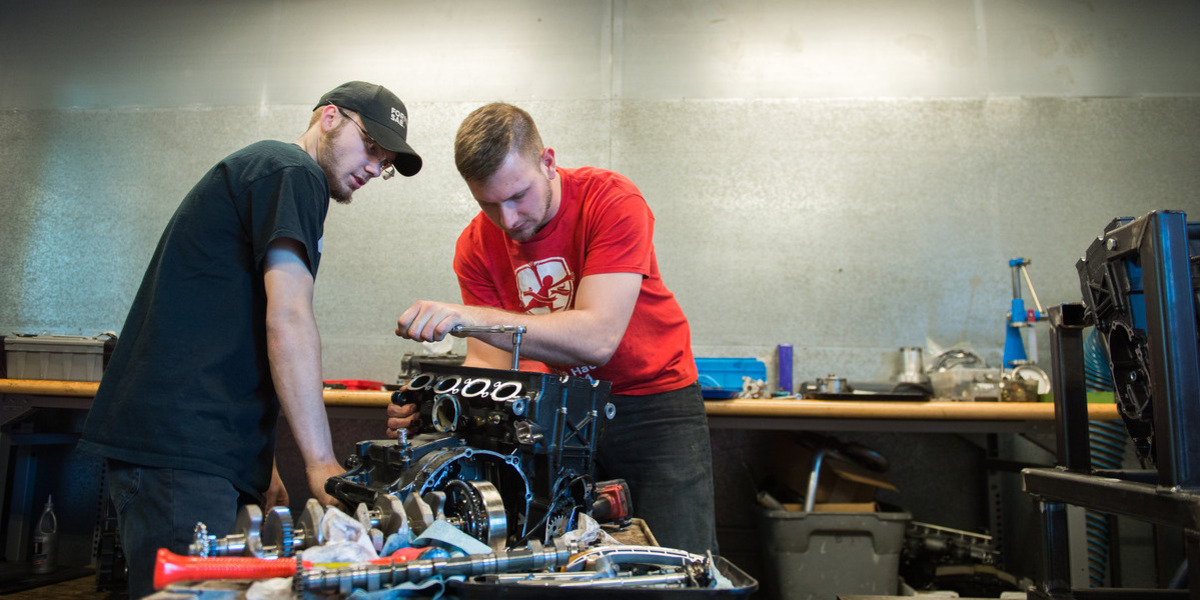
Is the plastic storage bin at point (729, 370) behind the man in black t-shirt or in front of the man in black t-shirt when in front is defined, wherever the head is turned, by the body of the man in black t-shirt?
in front

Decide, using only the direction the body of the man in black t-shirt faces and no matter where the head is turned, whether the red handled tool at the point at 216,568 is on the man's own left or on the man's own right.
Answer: on the man's own right

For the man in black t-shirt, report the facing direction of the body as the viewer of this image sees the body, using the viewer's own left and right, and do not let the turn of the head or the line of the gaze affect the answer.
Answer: facing to the right of the viewer

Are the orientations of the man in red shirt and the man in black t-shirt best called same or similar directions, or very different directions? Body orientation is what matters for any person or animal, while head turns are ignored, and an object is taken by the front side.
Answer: very different directions

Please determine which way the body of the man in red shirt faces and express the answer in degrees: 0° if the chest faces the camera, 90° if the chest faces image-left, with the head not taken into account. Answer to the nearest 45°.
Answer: approximately 45°

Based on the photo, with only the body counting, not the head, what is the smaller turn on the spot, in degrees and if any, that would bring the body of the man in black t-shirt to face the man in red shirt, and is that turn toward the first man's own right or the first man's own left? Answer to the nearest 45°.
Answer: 0° — they already face them

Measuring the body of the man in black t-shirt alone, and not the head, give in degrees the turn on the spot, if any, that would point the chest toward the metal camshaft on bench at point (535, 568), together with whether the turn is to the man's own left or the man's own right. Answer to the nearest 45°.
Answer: approximately 45° to the man's own right

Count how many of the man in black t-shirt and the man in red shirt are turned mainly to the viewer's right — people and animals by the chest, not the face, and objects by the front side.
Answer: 1

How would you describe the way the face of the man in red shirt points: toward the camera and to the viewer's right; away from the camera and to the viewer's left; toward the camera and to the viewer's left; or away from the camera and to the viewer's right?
toward the camera and to the viewer's left

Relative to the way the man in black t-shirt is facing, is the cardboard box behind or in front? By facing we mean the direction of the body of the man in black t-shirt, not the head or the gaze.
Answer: in front
